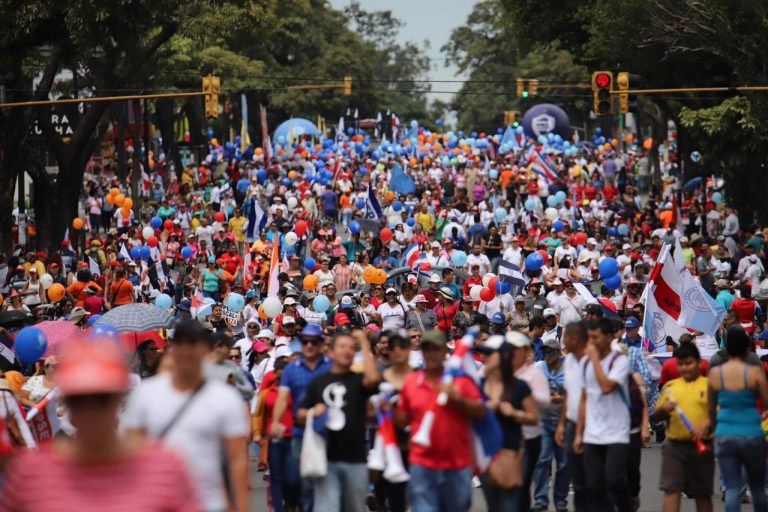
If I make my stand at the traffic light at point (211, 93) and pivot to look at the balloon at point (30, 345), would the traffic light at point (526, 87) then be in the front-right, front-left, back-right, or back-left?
back-left

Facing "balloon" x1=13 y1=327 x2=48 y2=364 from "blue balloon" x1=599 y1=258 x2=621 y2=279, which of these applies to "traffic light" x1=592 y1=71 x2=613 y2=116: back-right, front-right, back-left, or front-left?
back-right

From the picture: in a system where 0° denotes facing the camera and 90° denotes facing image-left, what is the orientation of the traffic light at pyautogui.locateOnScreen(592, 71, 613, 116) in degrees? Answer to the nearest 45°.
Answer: approximately 0°

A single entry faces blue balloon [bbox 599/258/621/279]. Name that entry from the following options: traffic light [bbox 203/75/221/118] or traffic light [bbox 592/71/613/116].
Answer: traffic light [bbox 592/71/613/116]

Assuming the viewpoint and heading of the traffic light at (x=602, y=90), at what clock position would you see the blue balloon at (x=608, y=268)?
The blue balloon is roughly at 12 o'clock from the traffic light.

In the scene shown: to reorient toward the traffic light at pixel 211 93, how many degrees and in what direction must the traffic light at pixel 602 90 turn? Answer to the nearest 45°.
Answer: approximately 90° to its right
